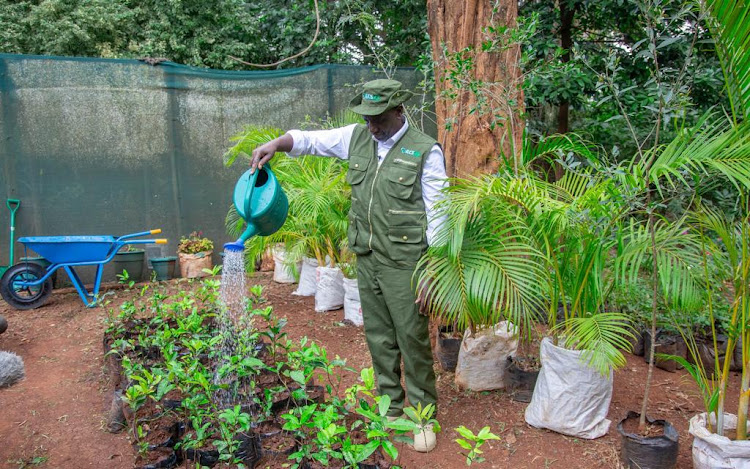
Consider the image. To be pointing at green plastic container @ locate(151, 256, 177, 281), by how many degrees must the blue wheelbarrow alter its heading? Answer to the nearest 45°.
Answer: approximately 135° to its right

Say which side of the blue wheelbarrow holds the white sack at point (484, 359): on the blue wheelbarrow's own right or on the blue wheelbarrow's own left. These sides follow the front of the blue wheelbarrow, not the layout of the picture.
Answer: on the blue wheelbarrow's own left

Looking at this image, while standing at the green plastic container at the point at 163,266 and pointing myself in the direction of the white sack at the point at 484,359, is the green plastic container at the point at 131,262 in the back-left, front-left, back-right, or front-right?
back-right

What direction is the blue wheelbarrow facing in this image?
to the viewer's left

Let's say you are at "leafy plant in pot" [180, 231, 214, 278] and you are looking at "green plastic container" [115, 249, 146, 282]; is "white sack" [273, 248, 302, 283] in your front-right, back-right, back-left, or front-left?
back-left

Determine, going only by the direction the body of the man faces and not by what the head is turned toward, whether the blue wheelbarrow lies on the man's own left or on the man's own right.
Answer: on the man's own right

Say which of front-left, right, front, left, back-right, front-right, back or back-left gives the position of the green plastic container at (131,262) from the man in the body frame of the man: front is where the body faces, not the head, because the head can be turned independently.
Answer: right

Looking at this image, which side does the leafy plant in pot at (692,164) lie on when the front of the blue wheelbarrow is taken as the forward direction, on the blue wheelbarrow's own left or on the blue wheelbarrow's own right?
on the blue wheelbarrow's own left

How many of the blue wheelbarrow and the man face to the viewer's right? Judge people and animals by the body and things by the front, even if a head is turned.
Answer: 0

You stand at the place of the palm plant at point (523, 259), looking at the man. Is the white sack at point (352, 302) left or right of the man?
right

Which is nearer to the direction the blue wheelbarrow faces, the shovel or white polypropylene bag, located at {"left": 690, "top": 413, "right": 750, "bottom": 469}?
the shovel

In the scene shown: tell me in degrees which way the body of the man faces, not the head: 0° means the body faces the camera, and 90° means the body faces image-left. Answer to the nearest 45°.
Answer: approximately 45°
